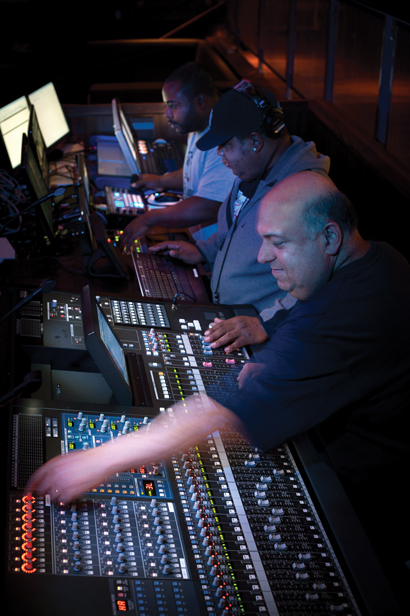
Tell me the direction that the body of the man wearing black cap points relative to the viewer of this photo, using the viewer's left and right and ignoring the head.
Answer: facing the viewer and to the left of the viewer

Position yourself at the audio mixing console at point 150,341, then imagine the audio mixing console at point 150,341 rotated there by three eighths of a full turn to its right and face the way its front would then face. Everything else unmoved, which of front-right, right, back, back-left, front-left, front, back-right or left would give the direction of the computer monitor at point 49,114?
back-right

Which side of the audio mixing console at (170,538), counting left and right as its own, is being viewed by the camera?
right

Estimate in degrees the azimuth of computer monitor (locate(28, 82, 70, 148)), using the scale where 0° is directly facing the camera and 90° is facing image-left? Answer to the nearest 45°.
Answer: approximately 315°

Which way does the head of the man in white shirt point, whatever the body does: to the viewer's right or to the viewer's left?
to the viewer's left

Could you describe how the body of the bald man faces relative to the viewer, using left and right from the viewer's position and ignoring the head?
facing to the left of the viewer

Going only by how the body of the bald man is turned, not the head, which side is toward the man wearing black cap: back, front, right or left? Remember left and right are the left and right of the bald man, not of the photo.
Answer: right

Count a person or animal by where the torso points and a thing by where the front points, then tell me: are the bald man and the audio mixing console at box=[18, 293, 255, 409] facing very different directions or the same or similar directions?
very different directions

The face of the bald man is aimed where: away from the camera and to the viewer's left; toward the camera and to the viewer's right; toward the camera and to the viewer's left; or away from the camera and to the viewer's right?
toward the camera and to the viewer's left

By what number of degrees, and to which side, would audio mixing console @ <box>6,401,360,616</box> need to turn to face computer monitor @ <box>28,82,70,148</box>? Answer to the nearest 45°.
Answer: approximately 90° to its left
